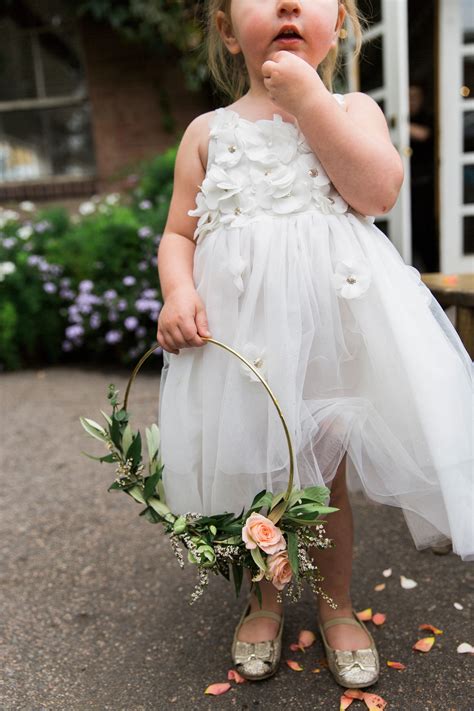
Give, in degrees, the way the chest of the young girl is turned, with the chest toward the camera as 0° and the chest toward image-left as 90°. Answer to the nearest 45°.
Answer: approximately 0°

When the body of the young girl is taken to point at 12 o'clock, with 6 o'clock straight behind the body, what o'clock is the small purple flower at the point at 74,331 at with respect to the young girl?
The small purple flower is roughly at 5 o'clock from the young girl.
